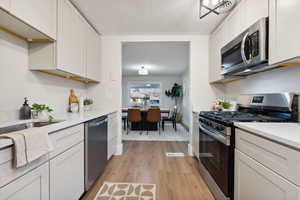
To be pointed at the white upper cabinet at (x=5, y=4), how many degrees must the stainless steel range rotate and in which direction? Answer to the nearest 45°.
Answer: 0° — it already faces it

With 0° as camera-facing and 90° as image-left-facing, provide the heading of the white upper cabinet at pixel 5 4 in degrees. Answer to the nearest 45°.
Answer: approximately 315°

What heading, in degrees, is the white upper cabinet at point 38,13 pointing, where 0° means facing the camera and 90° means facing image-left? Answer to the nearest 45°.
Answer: approximately 315°

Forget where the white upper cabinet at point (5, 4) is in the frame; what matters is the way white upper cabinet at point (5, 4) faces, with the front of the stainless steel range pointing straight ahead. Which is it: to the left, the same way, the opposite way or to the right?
the opposite way

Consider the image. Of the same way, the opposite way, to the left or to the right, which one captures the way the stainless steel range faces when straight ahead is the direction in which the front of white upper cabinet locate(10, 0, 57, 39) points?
the opposite way

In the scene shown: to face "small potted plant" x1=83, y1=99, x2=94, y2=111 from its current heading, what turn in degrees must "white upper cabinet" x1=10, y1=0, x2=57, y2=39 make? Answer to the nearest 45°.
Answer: approximately 90° to its left

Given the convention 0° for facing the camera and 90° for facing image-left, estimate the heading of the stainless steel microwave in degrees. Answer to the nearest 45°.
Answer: approximately 45°
